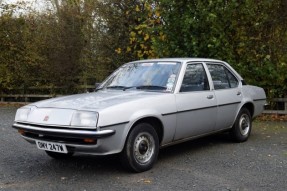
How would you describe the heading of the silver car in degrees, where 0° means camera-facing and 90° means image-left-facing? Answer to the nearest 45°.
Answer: approximately 45°
